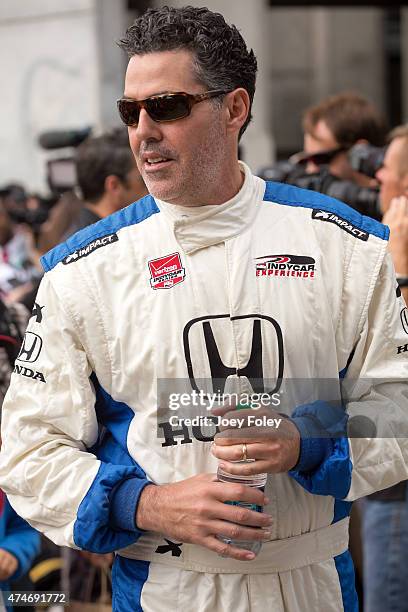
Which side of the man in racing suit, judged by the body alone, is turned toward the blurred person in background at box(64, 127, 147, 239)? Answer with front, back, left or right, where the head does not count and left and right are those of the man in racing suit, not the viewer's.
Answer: back

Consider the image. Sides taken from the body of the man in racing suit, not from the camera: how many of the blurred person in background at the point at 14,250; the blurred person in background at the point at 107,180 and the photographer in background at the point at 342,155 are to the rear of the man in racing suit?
3

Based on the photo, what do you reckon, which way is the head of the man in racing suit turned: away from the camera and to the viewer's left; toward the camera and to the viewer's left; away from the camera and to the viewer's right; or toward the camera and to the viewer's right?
toward the camera and to the viewer's left

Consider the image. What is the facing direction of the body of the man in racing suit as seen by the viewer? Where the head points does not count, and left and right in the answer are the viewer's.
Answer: facing the viewer

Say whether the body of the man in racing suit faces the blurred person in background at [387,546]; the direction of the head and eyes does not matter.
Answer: no

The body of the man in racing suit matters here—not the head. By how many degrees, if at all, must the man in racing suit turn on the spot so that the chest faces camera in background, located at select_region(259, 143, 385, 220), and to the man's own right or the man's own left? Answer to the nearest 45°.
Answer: approximately 180°

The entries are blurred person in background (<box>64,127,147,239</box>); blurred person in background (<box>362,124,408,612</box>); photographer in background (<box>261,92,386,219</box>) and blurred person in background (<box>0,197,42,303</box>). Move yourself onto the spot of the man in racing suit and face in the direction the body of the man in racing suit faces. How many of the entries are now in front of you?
0

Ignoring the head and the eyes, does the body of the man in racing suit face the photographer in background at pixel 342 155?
no

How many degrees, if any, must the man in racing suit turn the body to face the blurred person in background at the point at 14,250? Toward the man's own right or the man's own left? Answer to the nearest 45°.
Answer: approximately 180°
